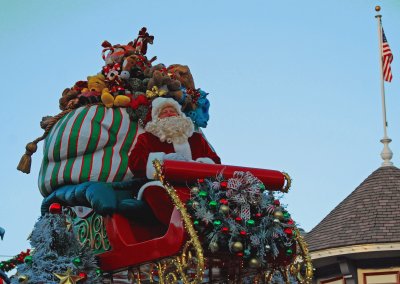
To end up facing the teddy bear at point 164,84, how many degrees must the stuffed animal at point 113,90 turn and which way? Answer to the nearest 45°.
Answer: approximately 90° to its left

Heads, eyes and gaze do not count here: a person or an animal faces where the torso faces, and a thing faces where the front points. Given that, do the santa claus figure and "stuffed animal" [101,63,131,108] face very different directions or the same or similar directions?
same or similar directions

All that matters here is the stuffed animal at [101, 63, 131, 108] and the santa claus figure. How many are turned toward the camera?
2

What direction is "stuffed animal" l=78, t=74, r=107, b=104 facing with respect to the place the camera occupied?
facing the viewer and to the left of the viewer

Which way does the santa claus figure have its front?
toward the camera
